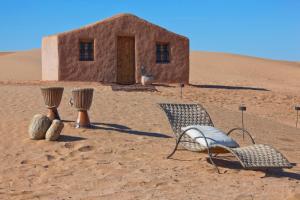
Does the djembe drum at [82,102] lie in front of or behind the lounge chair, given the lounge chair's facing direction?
behind

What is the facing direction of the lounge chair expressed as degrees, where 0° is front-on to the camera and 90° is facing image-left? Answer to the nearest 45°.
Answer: approximately 315°

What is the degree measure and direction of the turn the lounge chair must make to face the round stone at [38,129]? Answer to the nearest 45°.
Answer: approximately 135° to its right

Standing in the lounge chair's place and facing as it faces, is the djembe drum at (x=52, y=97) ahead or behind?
behind

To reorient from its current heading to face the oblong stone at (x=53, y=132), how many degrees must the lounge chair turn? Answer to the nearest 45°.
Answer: approximately 135° to its right
